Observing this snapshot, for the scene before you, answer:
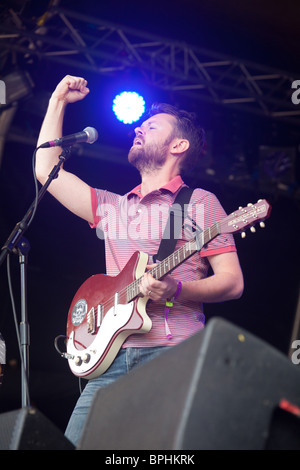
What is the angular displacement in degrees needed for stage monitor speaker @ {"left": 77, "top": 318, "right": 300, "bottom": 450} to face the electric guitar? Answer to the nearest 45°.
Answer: approximately 45° to its right

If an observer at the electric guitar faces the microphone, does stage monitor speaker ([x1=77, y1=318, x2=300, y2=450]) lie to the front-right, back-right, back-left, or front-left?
back-left

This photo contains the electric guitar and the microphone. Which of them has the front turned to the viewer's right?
the microphone

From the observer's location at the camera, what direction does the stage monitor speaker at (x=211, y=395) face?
facing away from the viewer and to the left of the viewer

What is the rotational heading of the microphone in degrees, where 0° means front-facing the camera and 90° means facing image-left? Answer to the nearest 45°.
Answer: approximately 270°

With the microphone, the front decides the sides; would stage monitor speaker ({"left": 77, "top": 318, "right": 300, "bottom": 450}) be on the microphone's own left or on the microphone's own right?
on the microphone's own right
